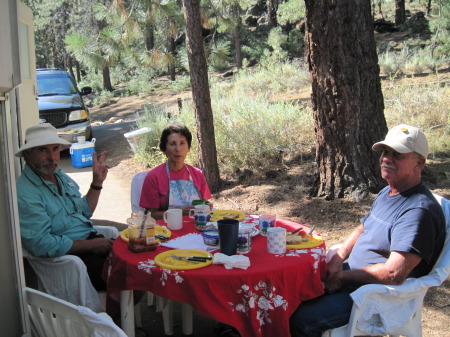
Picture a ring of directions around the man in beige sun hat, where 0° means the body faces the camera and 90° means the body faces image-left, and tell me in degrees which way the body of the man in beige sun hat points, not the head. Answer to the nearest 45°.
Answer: approximately 315°

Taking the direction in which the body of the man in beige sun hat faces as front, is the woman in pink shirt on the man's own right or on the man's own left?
on the man's own left

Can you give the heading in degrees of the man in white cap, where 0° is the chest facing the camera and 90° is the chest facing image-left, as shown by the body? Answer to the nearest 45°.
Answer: approximately 45°

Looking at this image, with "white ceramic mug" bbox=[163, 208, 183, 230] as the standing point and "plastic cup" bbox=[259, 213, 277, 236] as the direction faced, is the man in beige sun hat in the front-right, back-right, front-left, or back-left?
back-right

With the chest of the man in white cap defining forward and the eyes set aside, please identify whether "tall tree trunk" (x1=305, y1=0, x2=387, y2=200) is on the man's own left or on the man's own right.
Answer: on the man's own right

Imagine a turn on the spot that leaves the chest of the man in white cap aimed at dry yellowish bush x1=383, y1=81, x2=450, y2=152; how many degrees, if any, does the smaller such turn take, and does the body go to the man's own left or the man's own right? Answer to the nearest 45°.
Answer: approximately 135° to the man's own right

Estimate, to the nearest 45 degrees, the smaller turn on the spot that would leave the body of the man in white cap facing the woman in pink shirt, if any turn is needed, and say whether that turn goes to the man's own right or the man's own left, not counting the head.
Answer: approximately 90° to the man's own right
